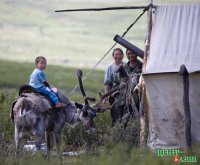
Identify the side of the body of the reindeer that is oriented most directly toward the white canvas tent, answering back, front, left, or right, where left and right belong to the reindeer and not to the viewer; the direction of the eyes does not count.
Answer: front

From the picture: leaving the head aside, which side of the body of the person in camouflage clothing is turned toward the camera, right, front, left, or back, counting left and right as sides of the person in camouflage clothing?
front

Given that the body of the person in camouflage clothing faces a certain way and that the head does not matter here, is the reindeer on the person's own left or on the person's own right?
on the person's own right

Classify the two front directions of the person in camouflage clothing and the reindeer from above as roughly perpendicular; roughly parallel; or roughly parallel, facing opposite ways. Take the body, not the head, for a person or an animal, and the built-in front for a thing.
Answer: roughly perpendicular

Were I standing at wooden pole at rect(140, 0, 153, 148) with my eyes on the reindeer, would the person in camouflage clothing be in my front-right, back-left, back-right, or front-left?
front-right

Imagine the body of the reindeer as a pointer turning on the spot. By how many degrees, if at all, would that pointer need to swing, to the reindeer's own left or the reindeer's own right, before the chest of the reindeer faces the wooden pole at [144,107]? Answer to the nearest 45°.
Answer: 0° — it already faces it

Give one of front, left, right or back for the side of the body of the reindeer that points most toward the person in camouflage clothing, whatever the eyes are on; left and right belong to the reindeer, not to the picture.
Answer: front

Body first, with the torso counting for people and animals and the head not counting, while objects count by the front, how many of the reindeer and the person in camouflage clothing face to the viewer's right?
1

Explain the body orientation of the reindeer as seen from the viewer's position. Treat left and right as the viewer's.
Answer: facing to the right of the viewer
